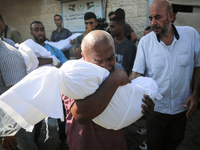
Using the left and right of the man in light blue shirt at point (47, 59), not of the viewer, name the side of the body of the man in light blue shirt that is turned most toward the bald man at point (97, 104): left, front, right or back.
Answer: front

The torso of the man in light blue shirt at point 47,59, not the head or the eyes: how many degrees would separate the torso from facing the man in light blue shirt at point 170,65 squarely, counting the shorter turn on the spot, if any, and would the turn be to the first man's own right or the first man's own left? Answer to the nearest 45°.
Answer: approximately 45° to the first man's own left

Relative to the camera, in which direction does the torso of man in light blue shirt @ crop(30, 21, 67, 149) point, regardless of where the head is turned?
toward the camera

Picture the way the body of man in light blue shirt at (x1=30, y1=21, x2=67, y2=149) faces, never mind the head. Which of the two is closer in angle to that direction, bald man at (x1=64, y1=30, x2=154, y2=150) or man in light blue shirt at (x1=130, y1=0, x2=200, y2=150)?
the bald man

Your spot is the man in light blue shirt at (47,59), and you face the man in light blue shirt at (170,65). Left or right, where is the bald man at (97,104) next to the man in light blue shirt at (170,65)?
right

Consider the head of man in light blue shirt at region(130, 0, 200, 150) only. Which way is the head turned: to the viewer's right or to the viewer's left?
to the viewer's left
